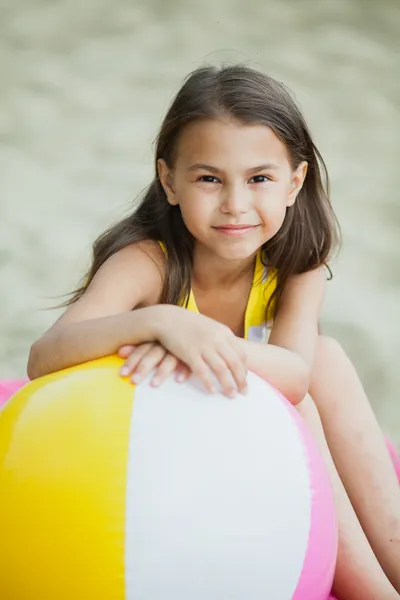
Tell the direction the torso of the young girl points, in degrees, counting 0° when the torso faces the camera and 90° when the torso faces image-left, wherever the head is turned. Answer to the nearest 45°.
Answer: approximately 0°

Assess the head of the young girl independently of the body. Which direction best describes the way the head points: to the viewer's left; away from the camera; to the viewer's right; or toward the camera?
toward the camera
